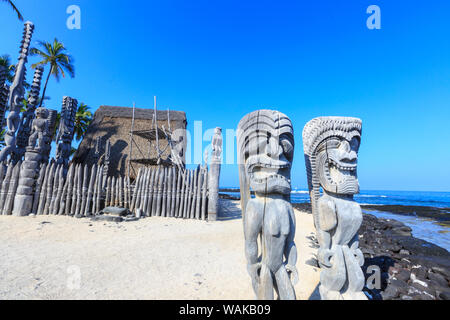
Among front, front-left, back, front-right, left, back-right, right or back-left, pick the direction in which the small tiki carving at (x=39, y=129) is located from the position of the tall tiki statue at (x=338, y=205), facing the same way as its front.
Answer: back-right

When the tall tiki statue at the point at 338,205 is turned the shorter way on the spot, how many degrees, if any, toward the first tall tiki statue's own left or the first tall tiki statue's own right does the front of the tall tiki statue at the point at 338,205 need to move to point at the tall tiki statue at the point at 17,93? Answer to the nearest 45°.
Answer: approximately 135° to the first tall tiki statue's own right

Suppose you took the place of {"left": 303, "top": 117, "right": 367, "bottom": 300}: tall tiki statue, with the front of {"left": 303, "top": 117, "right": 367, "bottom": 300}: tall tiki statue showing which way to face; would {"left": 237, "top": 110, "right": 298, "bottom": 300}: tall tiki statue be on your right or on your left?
on your right

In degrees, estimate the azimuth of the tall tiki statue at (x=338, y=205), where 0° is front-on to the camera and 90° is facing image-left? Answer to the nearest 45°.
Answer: approximately 315°

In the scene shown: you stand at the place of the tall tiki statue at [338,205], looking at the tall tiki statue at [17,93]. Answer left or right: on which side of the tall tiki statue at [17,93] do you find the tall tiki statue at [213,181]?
right

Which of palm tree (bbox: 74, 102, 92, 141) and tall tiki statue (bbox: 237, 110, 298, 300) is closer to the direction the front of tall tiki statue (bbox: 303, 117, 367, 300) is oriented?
the tall tiki statue

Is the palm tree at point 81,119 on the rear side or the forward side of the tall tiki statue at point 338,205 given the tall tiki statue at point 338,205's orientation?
on the rear side

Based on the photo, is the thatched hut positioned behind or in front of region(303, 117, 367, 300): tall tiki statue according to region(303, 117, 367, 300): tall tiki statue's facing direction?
behind

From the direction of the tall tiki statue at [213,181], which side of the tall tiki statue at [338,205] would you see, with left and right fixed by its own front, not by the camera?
back
